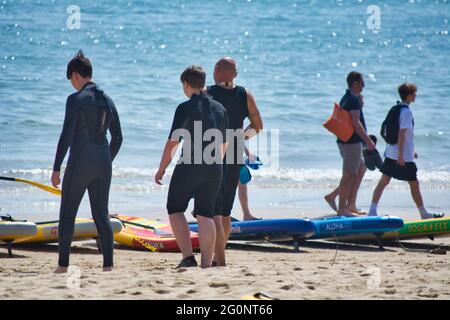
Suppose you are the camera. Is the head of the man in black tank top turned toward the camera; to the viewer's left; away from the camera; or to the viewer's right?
away from the camera

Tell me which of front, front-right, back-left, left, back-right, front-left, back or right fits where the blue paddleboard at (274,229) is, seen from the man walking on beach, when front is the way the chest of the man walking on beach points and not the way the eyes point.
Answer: back-right

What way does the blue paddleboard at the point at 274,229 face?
to the viewer's left

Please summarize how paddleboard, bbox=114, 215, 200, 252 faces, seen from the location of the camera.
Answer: facing to the left of the viewer

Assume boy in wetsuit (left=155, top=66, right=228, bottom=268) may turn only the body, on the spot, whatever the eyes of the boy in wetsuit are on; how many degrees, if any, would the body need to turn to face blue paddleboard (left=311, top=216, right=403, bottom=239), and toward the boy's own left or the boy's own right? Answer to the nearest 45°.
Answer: approximately 90° to the boy's own right

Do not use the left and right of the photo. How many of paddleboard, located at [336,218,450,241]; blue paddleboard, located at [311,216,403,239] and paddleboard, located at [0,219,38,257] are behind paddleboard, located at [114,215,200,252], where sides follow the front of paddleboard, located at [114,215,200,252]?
2

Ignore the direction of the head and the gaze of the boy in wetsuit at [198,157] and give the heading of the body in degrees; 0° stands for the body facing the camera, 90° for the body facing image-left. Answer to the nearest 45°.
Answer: approximately 135°

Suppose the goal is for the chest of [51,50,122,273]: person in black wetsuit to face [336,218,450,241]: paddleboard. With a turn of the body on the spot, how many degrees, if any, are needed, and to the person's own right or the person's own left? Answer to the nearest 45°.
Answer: approximately 90° to the person's own right

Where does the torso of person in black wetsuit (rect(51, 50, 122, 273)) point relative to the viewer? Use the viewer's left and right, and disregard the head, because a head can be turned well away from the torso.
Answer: facing away from the viewer and to the left of the viewer
